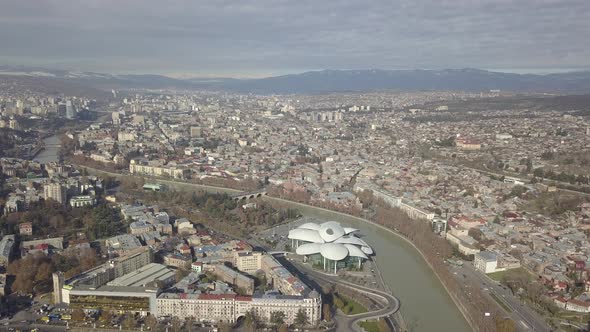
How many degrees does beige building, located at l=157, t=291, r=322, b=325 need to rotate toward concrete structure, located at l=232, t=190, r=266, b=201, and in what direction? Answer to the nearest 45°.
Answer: approximately 180°

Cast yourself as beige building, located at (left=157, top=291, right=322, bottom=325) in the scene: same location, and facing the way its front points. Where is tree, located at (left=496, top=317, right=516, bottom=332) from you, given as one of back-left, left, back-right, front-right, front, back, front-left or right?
left

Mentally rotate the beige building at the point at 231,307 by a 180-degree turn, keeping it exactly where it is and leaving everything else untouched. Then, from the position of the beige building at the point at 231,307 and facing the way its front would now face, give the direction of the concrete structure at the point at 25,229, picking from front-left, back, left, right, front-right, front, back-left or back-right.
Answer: front-left

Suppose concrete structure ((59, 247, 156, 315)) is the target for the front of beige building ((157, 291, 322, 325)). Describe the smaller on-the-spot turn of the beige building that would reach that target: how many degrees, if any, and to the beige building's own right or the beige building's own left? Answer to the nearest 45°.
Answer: approximately 90° to the beige building's own right

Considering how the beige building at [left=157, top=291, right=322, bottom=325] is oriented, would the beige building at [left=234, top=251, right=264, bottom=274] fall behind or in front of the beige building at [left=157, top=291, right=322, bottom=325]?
behind

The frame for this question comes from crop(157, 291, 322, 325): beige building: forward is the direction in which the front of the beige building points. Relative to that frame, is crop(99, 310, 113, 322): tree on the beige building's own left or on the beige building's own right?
on the beige building's own right

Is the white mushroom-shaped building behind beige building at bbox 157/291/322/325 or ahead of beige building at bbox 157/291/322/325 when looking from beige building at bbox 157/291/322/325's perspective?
behind

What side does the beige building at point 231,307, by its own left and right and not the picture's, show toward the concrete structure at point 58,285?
right

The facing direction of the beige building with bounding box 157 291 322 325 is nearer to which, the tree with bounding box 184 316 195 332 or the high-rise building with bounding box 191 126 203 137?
the tree

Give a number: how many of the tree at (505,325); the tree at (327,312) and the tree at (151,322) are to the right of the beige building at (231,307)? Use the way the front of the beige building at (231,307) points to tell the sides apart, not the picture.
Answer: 1

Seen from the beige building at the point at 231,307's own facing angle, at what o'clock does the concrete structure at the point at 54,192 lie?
The concrete structure is roughly at 5 o'clock from the beige building.

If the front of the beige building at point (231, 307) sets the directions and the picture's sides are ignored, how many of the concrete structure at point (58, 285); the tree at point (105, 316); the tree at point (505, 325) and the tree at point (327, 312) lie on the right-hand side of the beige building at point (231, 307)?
2

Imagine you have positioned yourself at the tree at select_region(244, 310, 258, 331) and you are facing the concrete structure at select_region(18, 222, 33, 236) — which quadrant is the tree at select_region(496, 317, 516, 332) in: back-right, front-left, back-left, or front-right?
back-right

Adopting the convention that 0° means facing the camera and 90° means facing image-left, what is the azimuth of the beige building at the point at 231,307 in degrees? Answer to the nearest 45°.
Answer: approximately 0°

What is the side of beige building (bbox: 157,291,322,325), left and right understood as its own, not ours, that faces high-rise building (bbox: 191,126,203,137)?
back

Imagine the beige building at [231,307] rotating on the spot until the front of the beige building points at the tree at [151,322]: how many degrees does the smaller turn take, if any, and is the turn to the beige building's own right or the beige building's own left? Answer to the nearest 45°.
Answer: approximately 90° to the beige building's own right

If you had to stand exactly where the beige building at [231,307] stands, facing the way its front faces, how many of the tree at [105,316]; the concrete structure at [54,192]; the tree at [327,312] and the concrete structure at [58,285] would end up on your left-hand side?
1

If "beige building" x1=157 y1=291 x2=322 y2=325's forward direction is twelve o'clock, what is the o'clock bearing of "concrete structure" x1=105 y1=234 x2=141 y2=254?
The concrete structure is roughly at 5 o'clock from the beige building.
